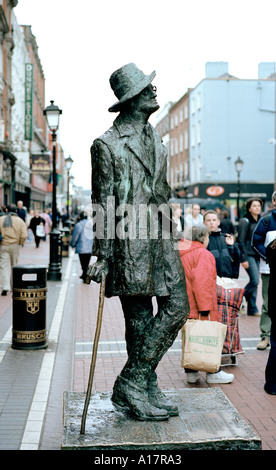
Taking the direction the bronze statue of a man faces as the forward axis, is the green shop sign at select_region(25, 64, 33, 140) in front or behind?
behind

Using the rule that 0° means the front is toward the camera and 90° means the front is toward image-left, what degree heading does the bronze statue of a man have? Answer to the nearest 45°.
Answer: approximately 315°

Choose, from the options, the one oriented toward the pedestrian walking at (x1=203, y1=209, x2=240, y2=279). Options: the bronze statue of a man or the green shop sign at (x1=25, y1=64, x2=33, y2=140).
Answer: the green shop sign

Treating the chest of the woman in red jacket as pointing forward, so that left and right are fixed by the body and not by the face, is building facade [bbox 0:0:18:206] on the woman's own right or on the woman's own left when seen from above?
on the woman's own left

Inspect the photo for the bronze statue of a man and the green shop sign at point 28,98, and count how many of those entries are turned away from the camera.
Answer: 0
